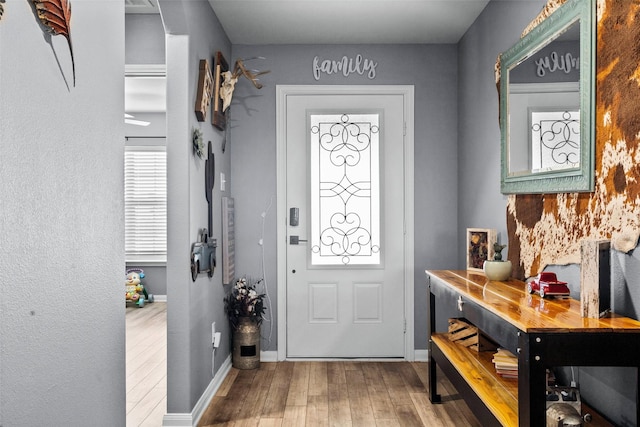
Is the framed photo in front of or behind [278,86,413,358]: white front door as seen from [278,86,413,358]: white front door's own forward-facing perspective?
in front

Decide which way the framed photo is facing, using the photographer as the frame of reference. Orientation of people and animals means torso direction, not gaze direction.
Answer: facing the viewer and to the left of the viewer

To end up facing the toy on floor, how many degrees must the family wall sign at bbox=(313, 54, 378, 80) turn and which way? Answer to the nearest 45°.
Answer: approximately 135° to its right

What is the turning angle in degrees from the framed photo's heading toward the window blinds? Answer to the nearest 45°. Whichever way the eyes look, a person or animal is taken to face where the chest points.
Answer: approximately 90° to its right

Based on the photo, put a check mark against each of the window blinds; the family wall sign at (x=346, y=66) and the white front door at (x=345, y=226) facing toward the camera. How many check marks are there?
3

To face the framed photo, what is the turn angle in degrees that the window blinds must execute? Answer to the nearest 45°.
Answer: approximately 45° to its left

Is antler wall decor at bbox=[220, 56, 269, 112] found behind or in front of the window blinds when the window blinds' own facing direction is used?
in front

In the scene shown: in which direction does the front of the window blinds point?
toward the camera

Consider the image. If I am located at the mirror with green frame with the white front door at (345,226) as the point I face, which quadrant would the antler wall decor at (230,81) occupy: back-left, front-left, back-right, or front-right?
front-left

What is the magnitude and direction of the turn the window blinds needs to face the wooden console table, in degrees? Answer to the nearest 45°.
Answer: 0° — it already faces it

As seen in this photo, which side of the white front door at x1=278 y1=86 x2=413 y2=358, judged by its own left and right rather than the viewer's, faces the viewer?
front
